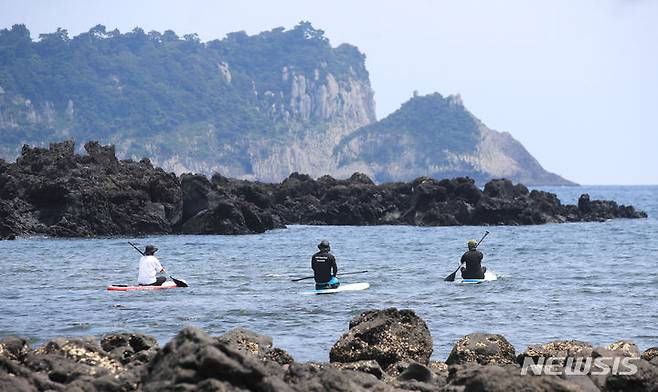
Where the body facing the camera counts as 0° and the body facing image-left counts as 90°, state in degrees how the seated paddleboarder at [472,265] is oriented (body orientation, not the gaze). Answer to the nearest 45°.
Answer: approximately 180°

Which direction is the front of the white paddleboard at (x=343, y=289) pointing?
to the viewer's right

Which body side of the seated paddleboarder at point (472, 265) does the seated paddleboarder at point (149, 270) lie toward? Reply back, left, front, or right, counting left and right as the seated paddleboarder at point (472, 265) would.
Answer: left

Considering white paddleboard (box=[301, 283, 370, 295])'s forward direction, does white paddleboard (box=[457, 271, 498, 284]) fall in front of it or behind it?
in front

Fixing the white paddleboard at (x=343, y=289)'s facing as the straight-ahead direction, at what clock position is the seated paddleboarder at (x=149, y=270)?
The seated paddleboarder is roughly at 6 o'clock from the white paddleboard.

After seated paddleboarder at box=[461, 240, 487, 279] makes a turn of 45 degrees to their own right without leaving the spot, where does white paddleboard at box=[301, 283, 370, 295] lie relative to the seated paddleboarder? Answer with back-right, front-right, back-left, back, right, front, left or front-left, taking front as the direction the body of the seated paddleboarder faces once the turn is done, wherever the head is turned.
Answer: back
